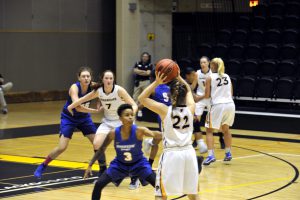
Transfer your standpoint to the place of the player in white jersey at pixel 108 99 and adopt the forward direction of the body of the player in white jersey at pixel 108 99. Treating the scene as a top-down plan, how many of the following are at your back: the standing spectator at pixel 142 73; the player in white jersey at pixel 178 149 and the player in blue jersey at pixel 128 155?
1

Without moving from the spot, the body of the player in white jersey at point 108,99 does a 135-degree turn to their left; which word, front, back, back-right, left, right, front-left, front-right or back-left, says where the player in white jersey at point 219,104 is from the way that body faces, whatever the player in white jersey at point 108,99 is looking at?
front

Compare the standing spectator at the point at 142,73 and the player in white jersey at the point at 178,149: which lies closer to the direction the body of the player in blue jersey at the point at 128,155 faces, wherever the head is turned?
the player in white jersey

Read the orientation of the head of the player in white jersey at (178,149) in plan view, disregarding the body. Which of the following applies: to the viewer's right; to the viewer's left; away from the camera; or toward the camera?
away from the camera

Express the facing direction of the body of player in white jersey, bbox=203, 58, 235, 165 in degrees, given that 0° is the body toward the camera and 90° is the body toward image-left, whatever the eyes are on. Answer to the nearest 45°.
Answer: approximately 135°

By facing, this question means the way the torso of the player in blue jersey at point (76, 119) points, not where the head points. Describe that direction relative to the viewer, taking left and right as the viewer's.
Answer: facing the viewer and to the right of the viewer

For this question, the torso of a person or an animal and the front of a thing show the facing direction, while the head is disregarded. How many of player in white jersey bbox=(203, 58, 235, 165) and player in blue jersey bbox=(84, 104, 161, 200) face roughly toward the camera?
1

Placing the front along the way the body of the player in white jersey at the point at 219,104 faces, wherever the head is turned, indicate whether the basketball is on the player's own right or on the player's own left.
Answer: on the player's own left

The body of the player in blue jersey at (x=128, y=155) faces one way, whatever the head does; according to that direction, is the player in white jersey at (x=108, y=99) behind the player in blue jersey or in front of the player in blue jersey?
behind

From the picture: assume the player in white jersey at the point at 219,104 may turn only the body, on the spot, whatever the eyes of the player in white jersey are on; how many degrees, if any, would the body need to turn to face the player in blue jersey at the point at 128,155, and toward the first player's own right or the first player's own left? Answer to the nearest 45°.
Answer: approximately 135° to the first player's own left

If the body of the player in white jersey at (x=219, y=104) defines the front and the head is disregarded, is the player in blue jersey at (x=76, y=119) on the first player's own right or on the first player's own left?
on the first player's own left
